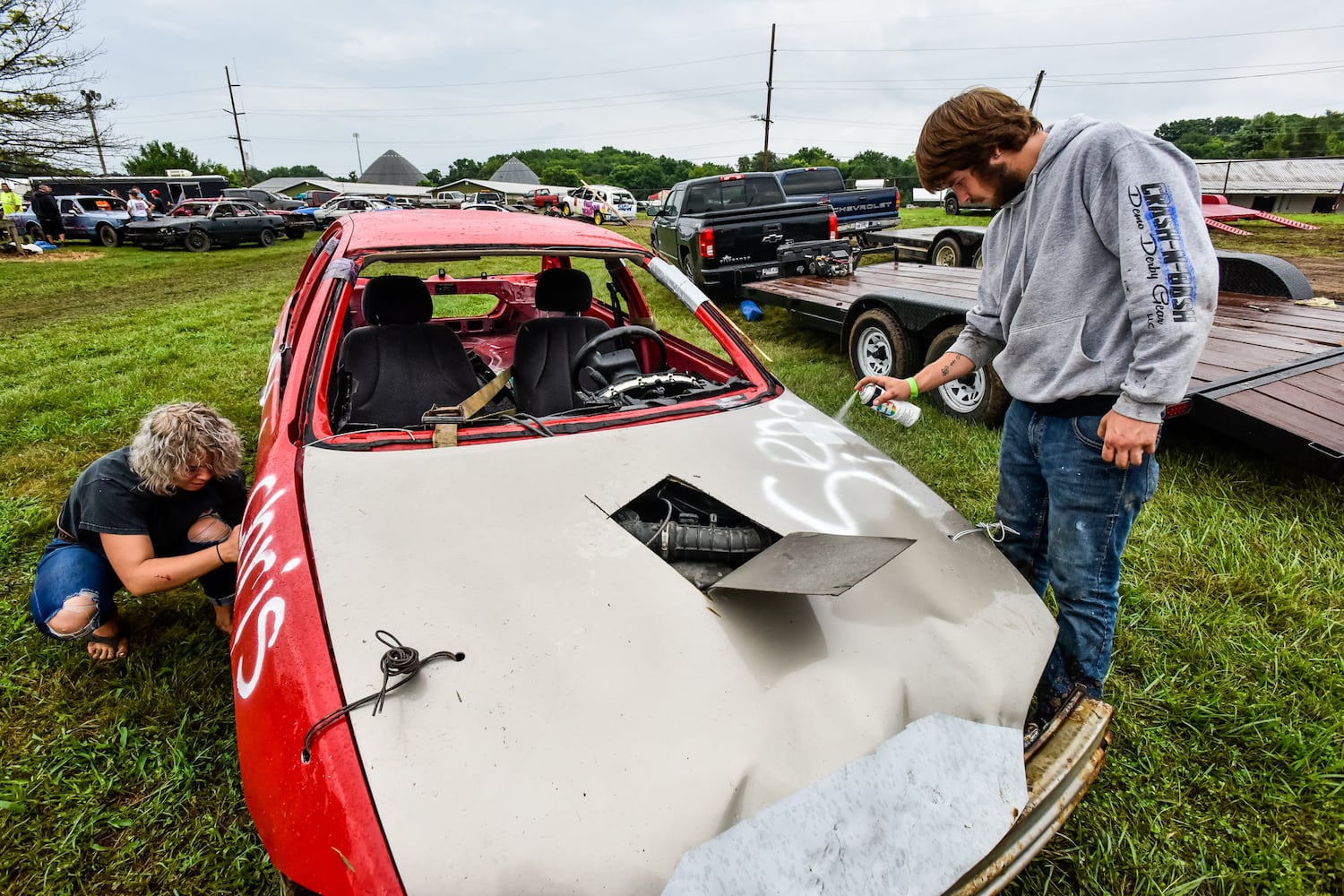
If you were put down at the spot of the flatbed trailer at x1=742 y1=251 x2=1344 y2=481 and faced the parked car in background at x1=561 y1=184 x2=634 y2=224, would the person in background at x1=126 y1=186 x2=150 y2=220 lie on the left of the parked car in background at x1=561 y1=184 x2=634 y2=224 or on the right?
left

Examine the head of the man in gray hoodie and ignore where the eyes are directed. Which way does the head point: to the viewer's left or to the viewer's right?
to the viewer's left

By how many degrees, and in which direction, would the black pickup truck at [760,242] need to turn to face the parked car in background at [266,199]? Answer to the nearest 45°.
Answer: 0° — it already faces it

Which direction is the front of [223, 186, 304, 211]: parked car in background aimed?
to the viewer's right

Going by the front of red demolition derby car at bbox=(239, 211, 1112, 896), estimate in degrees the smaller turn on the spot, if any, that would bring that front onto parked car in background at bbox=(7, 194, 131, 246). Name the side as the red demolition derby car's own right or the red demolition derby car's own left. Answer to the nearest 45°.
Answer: approximately 180°

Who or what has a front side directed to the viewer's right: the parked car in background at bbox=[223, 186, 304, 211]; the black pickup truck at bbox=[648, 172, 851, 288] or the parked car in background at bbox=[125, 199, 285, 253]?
the parked car in background at bbox=[223, 186, 304, 211]

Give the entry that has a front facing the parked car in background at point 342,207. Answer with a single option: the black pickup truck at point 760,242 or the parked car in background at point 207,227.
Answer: the black pickup truck

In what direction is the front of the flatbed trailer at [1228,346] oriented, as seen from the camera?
facing away from the viewer and to the left of the viewer

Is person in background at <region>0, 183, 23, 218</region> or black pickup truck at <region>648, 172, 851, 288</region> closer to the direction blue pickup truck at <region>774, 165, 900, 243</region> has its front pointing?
the person in background
